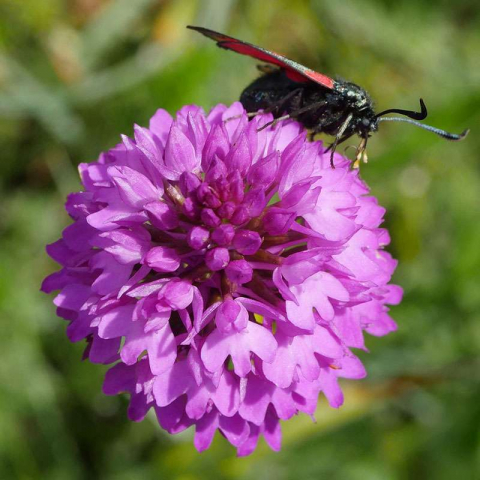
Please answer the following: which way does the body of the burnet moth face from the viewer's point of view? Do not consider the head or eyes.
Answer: to the viewer's right
